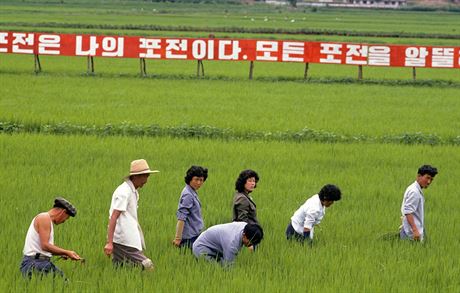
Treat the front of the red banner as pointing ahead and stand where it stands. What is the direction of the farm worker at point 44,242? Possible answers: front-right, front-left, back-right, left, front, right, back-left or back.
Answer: front

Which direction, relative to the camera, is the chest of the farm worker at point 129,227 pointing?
to the viewer's right

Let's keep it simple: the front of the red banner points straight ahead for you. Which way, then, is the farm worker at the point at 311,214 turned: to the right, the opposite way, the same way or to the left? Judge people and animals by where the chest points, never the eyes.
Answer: to the left

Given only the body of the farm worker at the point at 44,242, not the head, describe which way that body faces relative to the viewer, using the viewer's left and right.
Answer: facing to the right of the viewer

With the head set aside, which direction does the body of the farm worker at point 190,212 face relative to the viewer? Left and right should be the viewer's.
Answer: facing the viewer and to the right of the viewer

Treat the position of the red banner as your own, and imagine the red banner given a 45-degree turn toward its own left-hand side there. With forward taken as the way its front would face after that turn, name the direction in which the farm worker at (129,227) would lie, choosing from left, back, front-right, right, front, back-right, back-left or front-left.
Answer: front-right

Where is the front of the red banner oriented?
toward the camera

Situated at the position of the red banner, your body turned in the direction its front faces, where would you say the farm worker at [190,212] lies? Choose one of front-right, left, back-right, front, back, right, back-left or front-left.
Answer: front

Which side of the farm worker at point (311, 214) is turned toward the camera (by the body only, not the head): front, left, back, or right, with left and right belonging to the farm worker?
right

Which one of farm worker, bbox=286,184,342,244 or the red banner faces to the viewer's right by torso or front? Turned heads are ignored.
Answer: the farm worker

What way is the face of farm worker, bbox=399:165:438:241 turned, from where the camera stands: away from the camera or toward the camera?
toward the camera

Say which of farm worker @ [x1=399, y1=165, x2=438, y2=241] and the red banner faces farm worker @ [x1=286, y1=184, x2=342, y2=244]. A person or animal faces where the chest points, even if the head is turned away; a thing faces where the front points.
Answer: the red banner

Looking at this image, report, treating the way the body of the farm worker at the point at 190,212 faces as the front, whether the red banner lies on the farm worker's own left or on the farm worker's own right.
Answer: on the farm worker's own left
